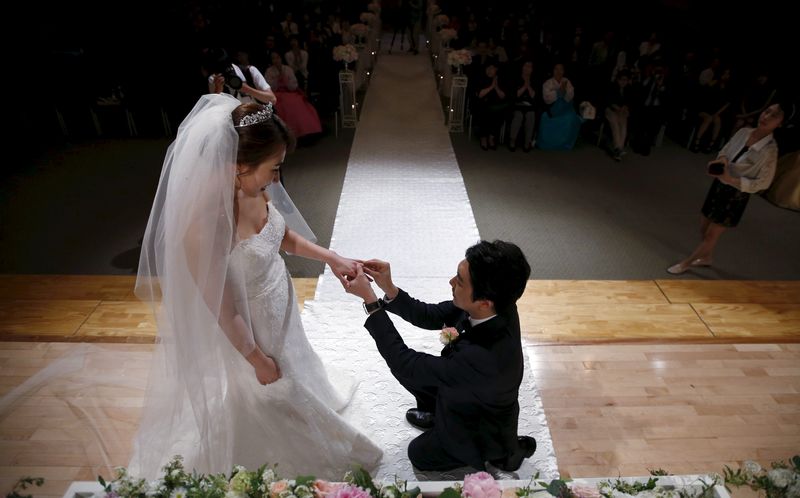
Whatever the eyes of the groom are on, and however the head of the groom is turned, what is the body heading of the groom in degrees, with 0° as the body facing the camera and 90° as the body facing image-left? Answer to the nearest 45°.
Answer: approximately 90°

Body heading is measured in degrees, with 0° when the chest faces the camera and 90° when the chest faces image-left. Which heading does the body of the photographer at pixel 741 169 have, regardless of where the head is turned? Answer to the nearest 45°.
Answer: approximately 45°

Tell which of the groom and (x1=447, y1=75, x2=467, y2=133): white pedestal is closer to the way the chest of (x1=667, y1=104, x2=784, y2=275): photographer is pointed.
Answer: the groom

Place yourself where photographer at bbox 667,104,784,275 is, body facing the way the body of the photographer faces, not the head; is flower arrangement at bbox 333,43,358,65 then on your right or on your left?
on your right

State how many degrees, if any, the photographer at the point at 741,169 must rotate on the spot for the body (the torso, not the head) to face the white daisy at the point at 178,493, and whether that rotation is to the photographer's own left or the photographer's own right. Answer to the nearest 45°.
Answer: approximately 45° to the photographer's own left

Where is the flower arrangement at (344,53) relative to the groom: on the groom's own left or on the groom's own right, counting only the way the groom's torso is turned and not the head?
on the groom's own right

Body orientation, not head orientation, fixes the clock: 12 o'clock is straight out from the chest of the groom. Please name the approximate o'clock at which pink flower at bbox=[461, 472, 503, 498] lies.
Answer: The pink flower is roughly at 9 o'clock from the groom.

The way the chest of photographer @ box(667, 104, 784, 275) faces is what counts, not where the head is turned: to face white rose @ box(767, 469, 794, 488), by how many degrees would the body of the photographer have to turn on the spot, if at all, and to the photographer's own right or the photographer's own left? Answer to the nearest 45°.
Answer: approximately 45° to the photographer's own left

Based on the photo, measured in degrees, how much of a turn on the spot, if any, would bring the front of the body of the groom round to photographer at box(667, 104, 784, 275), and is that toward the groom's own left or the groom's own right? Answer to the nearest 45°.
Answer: approximately 135° to the groom's own right

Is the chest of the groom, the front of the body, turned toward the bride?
yes

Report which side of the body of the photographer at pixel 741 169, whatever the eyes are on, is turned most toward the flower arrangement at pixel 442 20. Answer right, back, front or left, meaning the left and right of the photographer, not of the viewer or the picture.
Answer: right
